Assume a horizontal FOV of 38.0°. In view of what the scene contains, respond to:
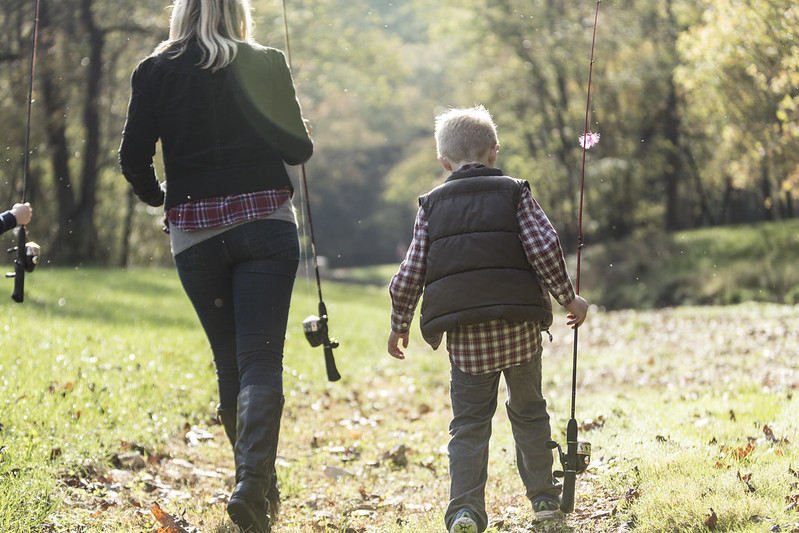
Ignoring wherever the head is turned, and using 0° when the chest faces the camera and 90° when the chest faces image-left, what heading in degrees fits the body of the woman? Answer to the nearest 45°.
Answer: approximately 180°

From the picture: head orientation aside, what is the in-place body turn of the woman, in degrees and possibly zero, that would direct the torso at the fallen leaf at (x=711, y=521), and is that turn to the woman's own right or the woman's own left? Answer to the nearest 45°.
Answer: approximately 135° to the woman's own right

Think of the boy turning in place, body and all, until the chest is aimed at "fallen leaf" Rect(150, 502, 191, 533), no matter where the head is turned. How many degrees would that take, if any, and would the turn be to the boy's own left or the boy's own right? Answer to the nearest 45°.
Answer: approximately 90° to the boy's own left

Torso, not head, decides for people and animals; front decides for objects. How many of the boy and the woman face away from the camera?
2

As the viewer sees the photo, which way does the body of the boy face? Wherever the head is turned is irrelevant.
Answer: away from the camera

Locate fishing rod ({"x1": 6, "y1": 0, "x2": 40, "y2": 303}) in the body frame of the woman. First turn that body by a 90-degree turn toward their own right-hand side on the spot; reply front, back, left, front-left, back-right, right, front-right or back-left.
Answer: back-left

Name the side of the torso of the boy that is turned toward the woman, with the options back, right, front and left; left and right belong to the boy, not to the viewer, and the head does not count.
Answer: left

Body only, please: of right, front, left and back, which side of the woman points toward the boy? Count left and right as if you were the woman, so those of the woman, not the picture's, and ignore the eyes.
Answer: right

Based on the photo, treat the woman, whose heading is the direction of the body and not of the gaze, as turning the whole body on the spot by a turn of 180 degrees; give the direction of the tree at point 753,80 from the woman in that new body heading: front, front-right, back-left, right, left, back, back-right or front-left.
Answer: back-left

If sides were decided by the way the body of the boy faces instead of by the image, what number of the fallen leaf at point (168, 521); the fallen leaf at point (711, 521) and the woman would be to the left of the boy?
2

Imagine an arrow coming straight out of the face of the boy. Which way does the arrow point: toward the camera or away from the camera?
away from the camera

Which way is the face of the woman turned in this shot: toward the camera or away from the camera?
away from the camera
